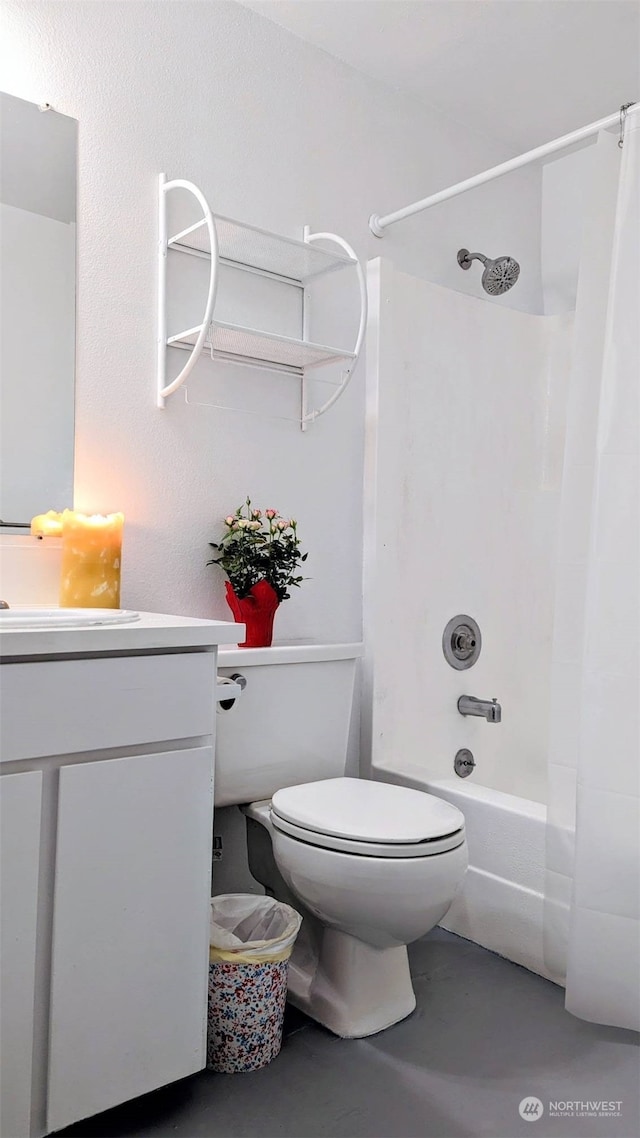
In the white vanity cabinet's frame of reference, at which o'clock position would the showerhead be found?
The showerhead is roughly at 9 o'clock from the white vanity cabinet.

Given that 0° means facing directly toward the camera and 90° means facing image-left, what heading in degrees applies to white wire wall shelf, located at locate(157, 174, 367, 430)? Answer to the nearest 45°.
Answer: approximately 315°

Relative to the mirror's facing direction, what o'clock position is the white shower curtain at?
The white shower curtain is roughly at 11 o'clock from the mirror.

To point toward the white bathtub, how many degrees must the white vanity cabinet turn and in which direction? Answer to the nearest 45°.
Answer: approximately 90° to its left

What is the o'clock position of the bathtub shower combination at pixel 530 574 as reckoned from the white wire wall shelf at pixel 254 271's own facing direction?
The bathtub shower combination is roughly at 10 o'clock from the white wire wall shelf.

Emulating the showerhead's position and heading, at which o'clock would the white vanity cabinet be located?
The white vanity cabinet is roughly at 2 o'clock from the showerhead.
